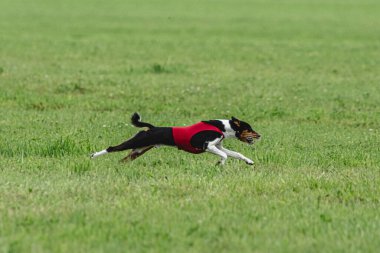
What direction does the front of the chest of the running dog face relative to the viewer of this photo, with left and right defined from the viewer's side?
facing to the right of the viewer
